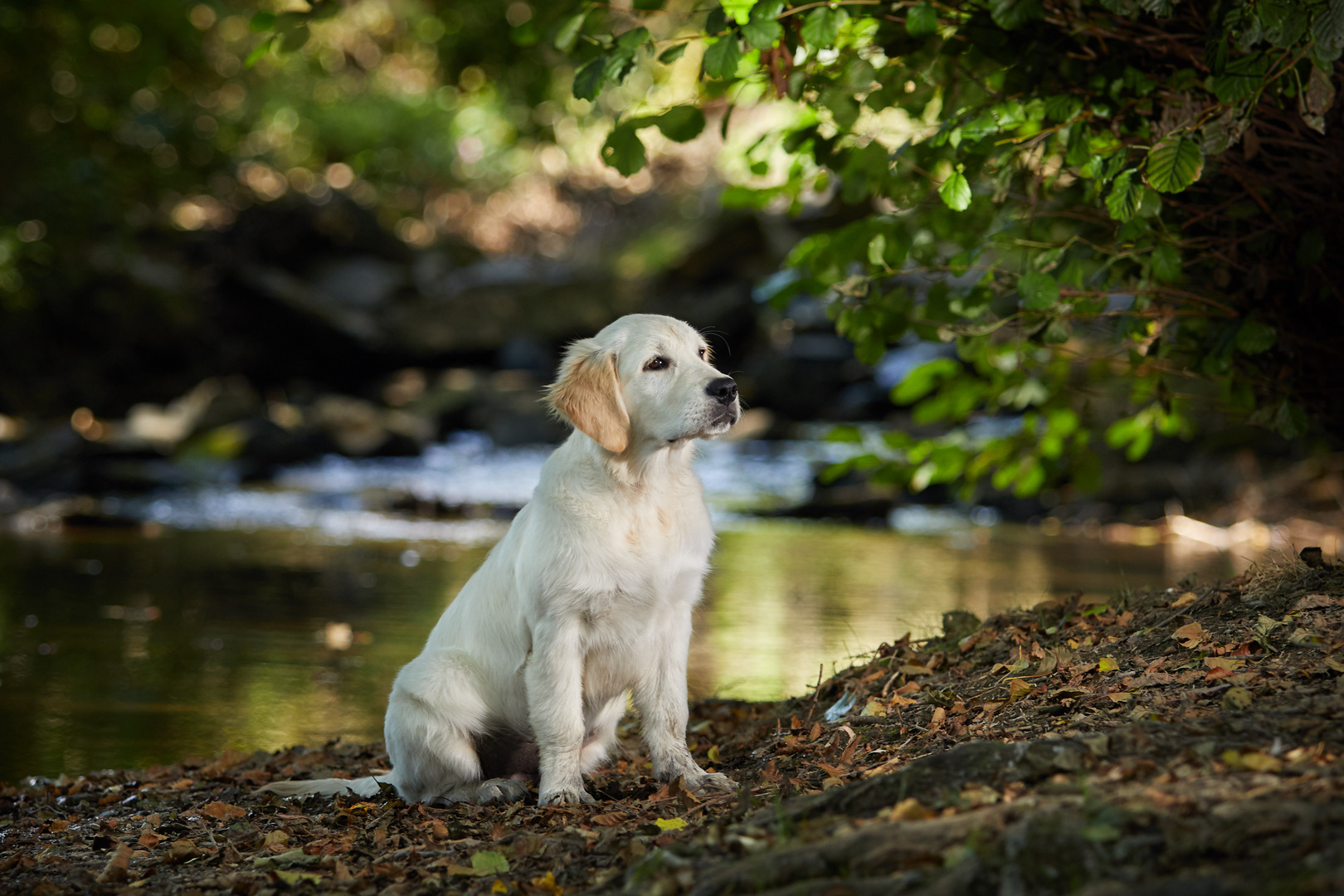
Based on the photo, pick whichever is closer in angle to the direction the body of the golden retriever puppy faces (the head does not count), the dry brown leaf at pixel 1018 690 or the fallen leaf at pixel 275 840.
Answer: the dry brown leaf

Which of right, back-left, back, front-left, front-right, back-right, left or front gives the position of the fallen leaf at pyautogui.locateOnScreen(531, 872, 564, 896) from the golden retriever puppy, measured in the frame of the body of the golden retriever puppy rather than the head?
front-right

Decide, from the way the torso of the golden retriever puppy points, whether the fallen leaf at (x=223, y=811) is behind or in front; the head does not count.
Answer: behind

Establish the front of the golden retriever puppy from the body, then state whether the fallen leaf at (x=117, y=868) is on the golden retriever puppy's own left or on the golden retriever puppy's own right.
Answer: on the golden retriever puppy's own right

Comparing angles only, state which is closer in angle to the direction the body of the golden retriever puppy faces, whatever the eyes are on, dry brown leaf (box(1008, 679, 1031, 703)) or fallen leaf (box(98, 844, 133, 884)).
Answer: the dry brown leaf

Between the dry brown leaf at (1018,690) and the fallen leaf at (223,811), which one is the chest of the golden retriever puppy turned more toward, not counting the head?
the dry brown leaf

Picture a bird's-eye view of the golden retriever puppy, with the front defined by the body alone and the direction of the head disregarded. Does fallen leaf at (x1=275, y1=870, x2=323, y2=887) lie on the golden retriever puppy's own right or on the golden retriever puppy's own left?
on the golden retriever puppy's own right

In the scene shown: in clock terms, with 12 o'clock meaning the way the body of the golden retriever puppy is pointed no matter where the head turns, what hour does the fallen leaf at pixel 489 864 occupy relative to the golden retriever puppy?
The fallen leaf is roughly at 2 o'clock from the golden retriever puppy.

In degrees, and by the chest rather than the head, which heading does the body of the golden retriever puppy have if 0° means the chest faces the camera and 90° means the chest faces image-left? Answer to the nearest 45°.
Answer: approximately 315°

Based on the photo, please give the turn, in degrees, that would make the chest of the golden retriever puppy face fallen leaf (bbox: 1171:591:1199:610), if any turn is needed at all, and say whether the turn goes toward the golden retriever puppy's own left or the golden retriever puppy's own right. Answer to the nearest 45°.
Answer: approximately 45° to the golden retriever puppy's own left
